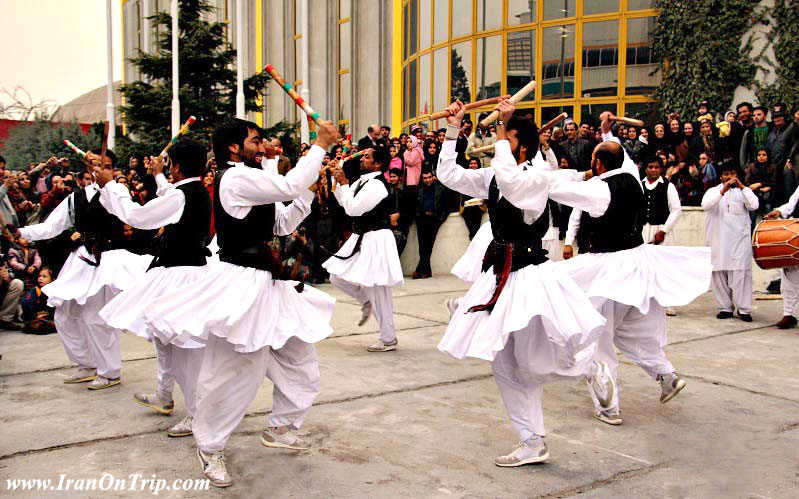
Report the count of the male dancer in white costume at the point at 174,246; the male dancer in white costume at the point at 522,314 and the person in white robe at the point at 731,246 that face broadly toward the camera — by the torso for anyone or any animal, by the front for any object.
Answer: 1

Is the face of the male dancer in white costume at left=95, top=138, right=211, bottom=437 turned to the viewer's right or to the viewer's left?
to the viewer's left

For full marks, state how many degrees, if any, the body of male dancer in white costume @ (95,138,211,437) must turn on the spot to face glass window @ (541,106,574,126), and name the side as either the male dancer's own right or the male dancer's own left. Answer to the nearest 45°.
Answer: approximately 90° to the male dancer's own right

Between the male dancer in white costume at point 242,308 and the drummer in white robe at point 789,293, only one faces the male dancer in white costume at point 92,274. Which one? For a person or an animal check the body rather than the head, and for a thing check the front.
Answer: the drummer in white robe

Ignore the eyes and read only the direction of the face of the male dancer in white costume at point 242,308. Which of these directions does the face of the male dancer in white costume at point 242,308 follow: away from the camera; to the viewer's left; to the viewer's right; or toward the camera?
to the viewer's right
